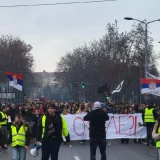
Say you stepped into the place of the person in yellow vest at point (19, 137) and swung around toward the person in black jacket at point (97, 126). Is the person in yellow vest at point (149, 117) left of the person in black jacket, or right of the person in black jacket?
left

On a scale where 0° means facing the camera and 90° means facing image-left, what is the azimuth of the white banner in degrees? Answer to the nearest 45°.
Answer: approximately 0°

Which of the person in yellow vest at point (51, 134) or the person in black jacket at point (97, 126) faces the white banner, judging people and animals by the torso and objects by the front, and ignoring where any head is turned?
the person in black jacket

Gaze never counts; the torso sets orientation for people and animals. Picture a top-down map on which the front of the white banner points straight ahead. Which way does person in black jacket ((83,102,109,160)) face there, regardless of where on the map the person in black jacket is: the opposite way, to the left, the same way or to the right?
the opposite way

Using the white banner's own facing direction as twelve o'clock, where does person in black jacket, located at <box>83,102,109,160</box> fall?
The person in black jacket is roughly at 12 o'clock from the white banner.

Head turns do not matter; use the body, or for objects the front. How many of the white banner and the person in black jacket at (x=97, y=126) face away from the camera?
1

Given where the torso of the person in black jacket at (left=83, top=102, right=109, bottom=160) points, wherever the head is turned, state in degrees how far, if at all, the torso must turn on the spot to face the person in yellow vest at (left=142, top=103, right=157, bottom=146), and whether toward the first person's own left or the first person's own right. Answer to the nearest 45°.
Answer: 0° — they already face them

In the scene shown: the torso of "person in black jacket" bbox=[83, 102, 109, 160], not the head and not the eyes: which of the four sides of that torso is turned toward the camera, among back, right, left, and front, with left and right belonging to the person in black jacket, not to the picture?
back
